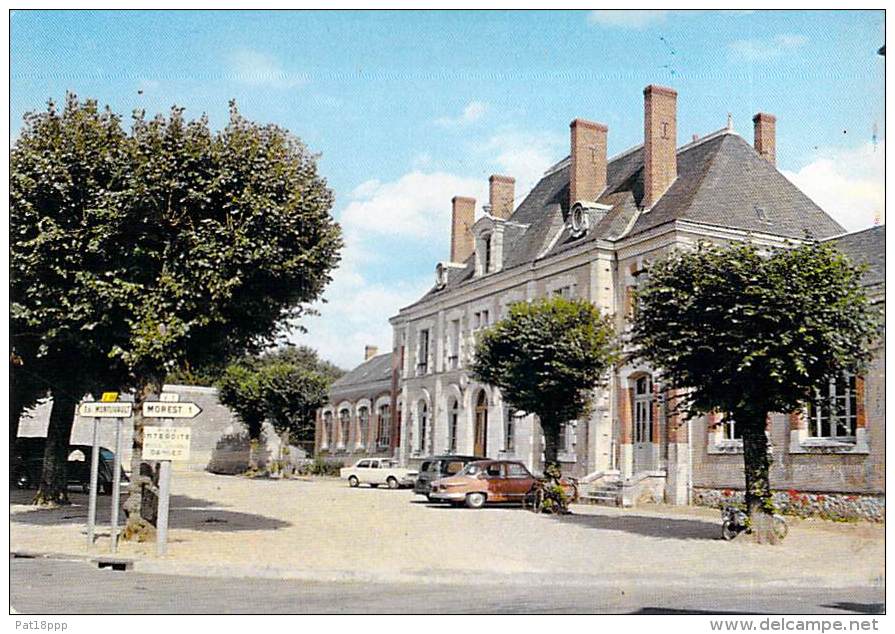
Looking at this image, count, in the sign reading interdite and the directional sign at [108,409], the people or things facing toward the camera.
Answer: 2

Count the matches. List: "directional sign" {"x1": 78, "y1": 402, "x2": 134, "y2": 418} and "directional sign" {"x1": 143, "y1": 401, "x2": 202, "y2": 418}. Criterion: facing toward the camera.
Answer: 2

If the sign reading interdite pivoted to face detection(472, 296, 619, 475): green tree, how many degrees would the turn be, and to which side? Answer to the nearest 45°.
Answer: approximately 135° to its left

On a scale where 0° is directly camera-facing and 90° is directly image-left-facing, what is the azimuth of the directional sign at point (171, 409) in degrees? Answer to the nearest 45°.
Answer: approximately 0°
